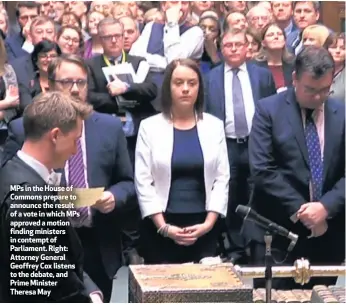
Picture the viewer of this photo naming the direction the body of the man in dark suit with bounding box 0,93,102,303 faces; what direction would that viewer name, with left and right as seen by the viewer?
facing to the right of the viewer

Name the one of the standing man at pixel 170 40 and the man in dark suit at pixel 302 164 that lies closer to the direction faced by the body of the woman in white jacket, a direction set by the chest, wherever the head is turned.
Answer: the man in dark suit

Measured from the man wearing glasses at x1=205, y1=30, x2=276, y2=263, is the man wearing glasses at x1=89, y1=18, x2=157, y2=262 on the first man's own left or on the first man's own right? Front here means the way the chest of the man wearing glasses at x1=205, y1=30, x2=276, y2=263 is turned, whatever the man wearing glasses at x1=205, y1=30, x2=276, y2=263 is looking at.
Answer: on the first man's own right

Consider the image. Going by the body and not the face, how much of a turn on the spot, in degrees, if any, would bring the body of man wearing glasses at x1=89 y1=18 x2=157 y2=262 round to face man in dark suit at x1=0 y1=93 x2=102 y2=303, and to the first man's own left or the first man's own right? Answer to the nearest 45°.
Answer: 0° — they already face them

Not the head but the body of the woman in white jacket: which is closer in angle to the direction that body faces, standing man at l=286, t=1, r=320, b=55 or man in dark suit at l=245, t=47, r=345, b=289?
the man in dark suit
